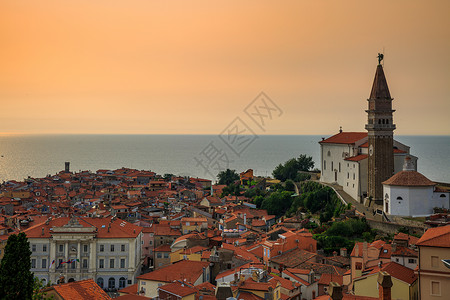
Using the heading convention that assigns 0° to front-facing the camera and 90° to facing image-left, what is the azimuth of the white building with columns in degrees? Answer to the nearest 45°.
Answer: approximately 0°

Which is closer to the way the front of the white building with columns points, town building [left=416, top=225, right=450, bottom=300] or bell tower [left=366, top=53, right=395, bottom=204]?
the town building

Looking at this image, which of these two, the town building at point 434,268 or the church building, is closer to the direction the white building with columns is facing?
the town building

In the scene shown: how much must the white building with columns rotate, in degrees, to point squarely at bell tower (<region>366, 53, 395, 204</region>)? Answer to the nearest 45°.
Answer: approximately 90° to its left

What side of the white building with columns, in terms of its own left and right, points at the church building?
left

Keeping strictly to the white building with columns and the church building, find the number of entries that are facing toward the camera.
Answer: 1

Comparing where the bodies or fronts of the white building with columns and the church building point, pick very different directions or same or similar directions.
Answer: very different directions

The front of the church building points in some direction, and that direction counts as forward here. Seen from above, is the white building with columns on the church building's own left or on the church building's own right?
on the church building's own left

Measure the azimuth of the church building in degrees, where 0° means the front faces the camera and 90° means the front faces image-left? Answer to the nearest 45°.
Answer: approximately 135°
